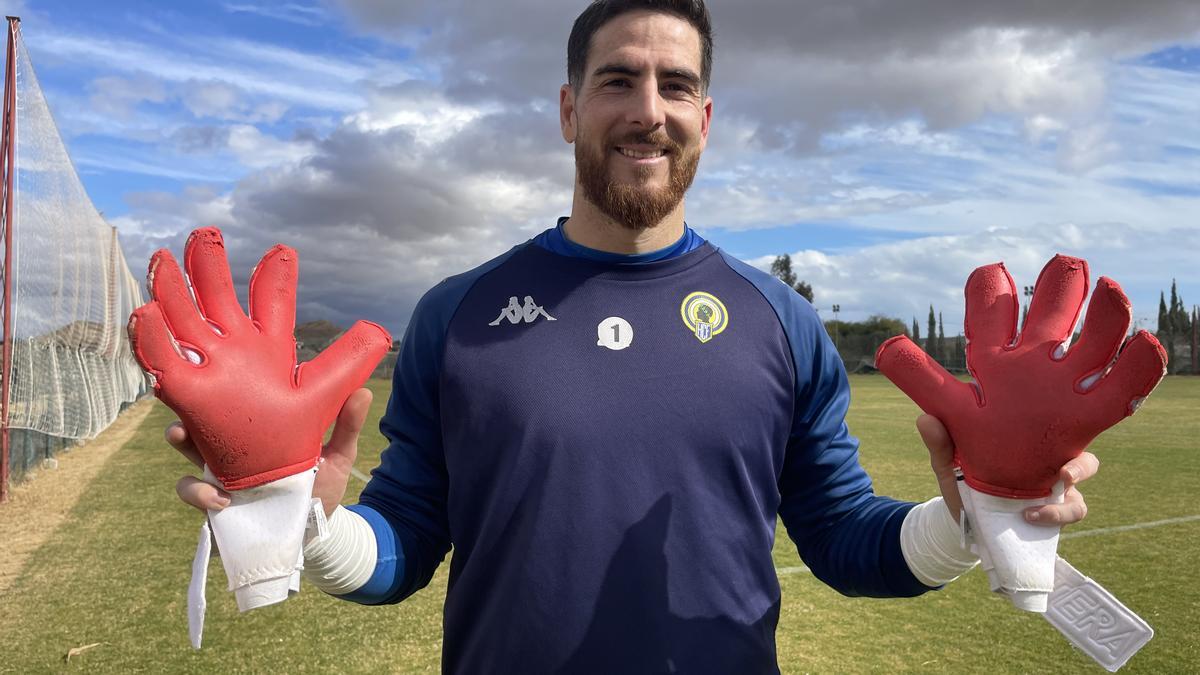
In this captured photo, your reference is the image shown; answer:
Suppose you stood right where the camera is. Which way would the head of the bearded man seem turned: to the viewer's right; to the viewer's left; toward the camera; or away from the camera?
toward the camera

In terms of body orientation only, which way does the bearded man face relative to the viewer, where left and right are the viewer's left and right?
facing the viewer

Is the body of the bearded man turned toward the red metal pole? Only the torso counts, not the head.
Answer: no
